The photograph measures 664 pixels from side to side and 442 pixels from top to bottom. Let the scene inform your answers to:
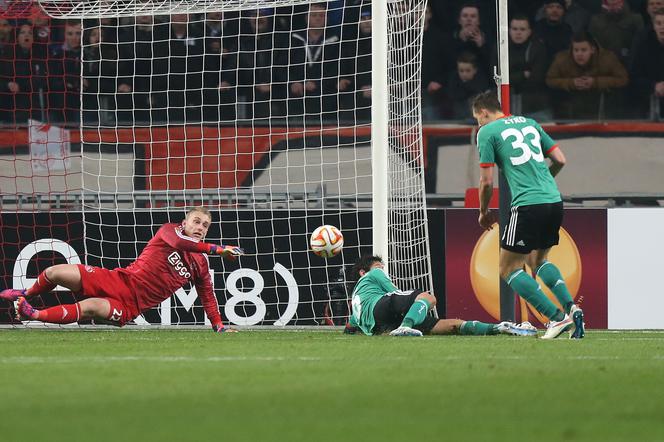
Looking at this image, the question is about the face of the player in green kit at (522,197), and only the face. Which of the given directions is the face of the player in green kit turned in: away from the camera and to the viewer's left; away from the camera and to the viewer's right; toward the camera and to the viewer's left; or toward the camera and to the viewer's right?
away from the camera and to the viewer's left

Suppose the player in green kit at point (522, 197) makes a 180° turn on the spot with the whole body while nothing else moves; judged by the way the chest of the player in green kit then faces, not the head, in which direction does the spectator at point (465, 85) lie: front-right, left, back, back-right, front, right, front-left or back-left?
back-left

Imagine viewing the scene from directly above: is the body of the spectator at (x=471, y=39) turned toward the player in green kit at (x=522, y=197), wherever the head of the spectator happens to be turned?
yes

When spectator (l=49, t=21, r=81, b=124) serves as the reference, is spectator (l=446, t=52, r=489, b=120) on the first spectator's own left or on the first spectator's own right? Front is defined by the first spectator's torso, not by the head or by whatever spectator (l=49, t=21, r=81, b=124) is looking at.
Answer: on the first spectator's own left

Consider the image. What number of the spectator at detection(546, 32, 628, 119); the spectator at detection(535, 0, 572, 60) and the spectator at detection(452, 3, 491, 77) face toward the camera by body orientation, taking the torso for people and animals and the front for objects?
3

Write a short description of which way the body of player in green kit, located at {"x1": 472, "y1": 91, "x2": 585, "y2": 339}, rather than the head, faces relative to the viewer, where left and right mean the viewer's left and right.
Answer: facing away from the viewer and to the left of the viewer

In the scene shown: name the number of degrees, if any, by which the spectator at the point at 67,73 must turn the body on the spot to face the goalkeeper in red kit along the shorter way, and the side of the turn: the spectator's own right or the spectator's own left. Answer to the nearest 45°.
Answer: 0° — they already face them

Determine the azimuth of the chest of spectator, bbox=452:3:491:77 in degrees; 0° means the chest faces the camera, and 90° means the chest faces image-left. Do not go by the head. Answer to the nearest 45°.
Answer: approximately 0°

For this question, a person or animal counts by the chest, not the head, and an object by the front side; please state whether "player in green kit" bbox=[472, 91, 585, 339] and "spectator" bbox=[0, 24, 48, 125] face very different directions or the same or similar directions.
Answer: very different directions

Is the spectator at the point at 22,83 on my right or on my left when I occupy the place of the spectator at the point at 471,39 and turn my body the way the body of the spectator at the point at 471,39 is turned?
on my right
